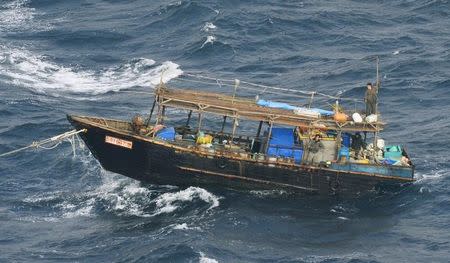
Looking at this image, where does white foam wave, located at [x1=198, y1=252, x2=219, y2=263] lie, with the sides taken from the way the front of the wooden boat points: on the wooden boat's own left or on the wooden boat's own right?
on the wooden boat's own left

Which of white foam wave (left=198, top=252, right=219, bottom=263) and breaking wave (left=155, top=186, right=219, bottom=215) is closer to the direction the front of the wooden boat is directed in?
the breaking wave

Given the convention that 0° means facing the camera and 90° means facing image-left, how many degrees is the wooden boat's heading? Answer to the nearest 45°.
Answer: approximately 90°

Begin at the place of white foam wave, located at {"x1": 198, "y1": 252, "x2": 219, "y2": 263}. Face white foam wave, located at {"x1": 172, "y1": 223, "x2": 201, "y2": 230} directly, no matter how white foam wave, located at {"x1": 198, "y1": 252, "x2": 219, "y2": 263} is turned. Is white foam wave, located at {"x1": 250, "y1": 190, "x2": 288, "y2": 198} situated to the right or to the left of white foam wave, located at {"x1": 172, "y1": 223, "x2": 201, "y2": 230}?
right
